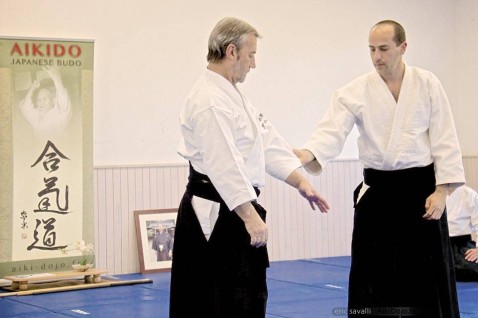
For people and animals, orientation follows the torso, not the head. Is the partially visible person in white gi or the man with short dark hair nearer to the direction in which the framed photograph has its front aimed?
the man with short dark hair

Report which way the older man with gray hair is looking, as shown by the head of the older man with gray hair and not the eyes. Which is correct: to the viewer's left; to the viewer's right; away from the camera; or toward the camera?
to the viewer's right

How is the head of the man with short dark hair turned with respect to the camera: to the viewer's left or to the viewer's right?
to the viewer's left

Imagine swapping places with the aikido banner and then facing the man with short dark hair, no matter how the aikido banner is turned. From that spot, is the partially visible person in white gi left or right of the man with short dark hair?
left

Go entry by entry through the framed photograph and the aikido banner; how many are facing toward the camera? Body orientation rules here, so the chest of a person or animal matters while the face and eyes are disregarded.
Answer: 2

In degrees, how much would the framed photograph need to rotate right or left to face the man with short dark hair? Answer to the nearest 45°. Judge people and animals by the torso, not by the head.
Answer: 0° — it already faces them

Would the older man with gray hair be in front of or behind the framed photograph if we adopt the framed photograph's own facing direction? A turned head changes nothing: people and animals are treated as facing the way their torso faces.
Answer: in front

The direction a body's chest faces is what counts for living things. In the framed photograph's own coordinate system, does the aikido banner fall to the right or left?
on its right

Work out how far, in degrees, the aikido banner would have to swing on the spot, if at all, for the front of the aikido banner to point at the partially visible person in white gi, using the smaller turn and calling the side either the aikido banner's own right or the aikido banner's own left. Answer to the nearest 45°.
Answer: approximately 90° to the aikido banner's own left

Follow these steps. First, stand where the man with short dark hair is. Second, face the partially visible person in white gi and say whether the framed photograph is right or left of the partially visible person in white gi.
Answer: left
